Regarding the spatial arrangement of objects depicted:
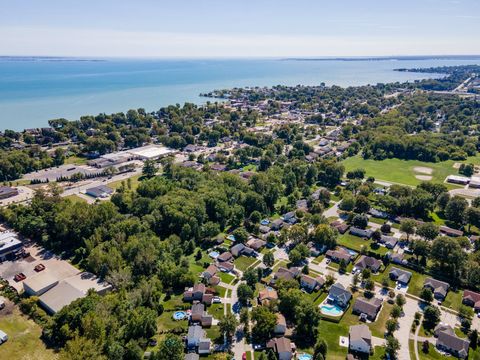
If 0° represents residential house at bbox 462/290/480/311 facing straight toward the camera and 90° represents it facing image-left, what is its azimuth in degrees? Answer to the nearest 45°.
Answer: approximately 45°

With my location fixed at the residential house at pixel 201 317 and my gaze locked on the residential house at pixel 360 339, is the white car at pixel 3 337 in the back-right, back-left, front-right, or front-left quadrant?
back-right

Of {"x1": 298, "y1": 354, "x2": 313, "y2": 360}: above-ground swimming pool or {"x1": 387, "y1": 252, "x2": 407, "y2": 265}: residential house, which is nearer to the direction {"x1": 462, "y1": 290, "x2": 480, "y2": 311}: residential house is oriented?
the above-ground swimming pool
